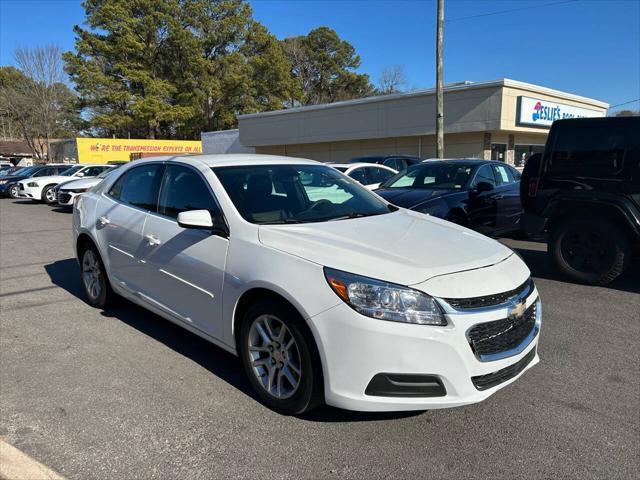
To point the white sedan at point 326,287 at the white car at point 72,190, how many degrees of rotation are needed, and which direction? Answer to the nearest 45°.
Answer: approximately 180°

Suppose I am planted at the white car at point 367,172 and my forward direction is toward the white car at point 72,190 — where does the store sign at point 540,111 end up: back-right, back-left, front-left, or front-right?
back-right

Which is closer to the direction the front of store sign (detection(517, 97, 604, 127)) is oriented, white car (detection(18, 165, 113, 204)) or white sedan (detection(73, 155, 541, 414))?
the white sedan

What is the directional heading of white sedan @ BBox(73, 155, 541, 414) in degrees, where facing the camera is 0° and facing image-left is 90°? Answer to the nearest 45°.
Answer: approximately 315°

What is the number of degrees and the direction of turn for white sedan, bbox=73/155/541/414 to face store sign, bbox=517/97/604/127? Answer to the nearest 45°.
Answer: approximately 90° to its left

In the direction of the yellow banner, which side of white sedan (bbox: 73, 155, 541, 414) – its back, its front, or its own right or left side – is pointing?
back

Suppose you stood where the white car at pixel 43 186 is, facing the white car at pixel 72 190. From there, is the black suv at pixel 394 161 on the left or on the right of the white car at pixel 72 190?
left

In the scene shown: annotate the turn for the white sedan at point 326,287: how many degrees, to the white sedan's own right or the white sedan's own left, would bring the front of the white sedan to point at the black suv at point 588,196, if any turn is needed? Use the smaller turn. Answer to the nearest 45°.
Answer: approximately 90° to the white sedan's own left

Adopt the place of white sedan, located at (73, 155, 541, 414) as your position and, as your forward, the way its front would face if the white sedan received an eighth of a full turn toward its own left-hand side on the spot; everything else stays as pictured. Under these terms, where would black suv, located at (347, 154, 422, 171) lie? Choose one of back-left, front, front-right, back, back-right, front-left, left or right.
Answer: left

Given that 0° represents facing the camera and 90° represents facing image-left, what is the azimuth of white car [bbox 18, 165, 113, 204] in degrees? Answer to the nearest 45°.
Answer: approximately 45°
